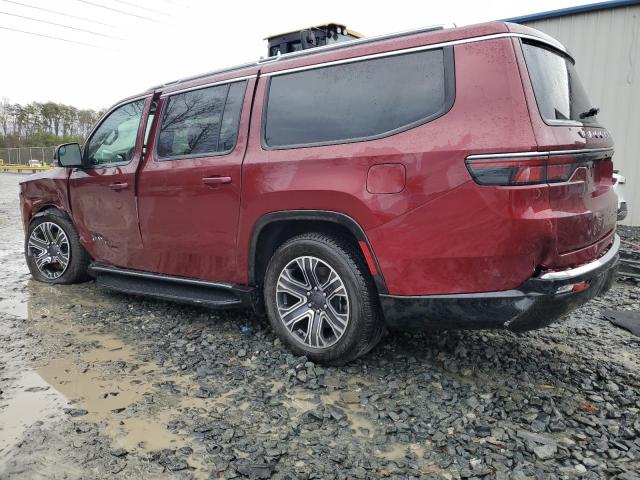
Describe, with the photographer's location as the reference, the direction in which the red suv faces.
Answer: facing away from the viewer and to the left of the viewer

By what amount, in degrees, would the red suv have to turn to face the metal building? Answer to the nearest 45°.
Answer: approximately 90° to its right
